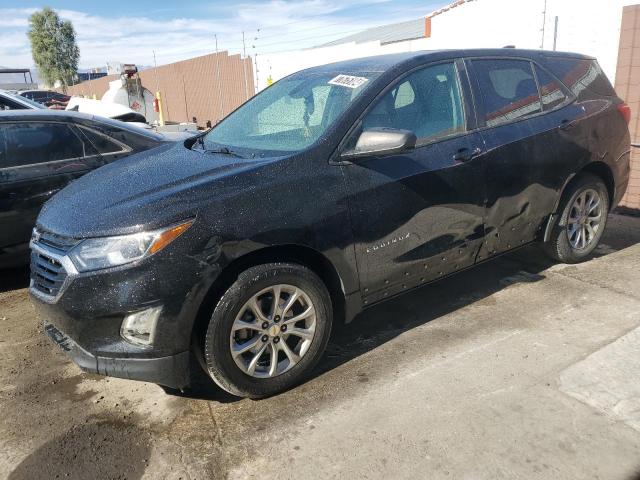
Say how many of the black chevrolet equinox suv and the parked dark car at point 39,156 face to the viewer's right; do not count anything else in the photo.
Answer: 0

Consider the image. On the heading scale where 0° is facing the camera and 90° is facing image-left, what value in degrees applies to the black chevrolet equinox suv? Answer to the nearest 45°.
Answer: approximately 45°

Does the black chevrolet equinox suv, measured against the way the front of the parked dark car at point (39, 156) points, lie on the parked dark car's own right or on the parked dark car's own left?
on the parked dark car's own left

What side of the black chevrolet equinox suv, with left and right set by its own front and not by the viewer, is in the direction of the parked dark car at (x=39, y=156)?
right

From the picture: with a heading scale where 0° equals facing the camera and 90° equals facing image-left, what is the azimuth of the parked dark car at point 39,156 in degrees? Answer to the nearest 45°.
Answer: approximately 90°
